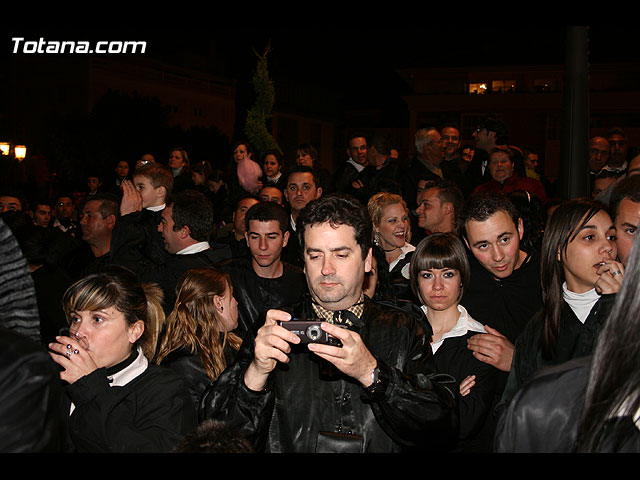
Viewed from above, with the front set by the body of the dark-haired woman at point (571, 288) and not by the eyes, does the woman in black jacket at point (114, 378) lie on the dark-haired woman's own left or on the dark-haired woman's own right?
on the dark-haired woman's own right

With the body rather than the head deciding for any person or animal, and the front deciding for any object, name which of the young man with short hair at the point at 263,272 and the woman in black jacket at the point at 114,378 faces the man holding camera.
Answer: the young man with short hair

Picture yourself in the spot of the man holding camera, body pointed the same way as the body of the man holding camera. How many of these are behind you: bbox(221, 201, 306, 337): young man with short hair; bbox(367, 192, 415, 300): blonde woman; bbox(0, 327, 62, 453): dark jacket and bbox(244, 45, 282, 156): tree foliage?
3

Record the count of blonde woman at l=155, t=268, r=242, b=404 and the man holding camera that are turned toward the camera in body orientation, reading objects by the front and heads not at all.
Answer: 1

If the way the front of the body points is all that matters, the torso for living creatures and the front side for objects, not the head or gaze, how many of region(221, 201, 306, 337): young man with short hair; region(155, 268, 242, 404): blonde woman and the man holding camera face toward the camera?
2

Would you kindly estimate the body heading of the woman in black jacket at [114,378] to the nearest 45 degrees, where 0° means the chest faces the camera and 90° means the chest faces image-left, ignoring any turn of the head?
approximately 45°
